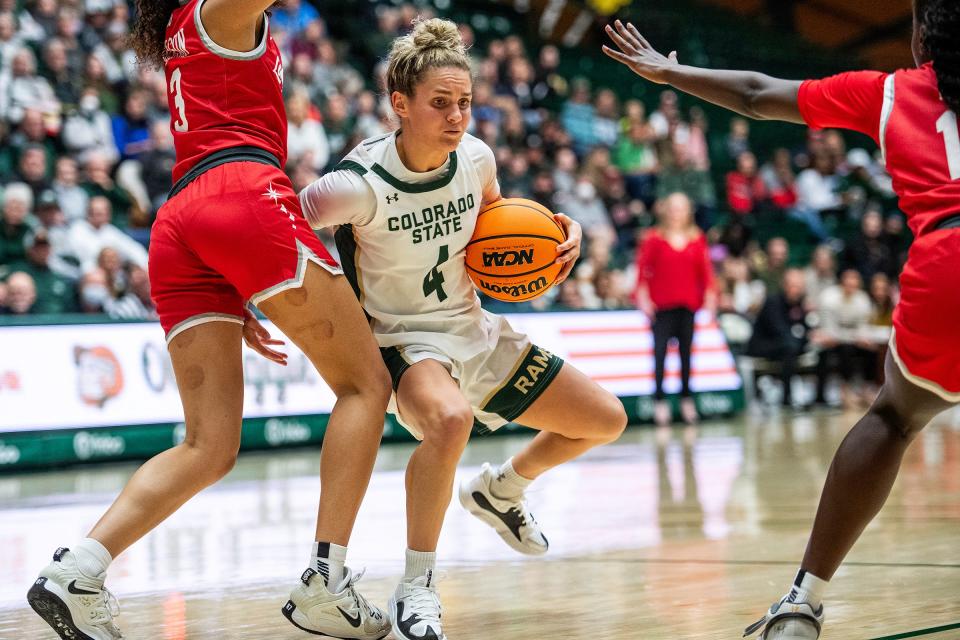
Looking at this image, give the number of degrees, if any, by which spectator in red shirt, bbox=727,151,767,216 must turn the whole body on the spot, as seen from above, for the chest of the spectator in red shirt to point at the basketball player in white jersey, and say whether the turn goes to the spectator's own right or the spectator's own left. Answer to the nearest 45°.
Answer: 0° — they already face them

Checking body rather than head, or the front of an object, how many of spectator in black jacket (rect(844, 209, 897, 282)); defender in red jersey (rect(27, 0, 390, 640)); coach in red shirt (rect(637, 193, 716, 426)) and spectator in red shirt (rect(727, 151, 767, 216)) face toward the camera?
3

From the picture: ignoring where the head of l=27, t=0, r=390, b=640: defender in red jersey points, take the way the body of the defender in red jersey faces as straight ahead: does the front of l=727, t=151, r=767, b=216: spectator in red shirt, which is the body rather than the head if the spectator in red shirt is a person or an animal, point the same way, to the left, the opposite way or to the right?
the opposite way

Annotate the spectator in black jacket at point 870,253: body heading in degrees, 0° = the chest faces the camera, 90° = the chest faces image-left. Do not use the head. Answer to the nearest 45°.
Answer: approximately 0°

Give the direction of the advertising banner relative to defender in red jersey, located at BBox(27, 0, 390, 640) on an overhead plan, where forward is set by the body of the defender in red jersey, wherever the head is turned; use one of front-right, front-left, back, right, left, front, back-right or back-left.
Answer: front-left

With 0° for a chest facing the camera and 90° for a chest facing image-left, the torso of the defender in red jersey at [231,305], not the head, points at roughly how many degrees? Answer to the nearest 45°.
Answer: approximately 225°

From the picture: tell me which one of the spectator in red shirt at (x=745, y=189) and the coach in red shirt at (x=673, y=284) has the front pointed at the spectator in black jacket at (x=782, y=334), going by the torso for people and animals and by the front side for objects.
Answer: the spectator in red shirt at (x=745, y=189)

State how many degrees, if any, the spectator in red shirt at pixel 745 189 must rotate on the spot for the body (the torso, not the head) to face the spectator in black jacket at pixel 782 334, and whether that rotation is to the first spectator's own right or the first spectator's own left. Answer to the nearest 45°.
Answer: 0° — they already face them

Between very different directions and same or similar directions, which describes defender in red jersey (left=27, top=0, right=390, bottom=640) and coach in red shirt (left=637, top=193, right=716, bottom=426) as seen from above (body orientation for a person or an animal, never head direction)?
very different directions
